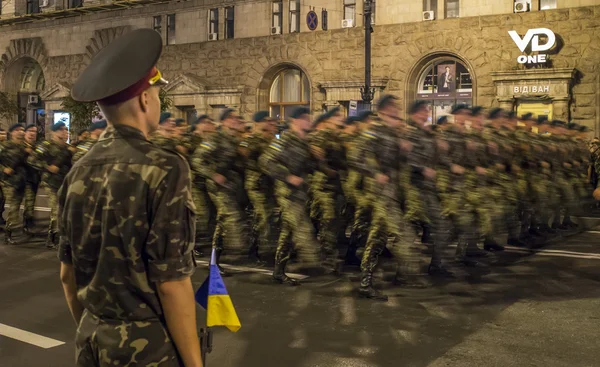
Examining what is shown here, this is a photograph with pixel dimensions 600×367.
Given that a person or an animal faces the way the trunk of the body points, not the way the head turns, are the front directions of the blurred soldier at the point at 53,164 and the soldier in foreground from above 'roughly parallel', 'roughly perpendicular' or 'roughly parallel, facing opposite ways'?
roughly perpendicular

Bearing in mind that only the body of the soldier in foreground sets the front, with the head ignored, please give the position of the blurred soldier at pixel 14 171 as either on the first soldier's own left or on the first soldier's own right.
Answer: on the first soldier's own left

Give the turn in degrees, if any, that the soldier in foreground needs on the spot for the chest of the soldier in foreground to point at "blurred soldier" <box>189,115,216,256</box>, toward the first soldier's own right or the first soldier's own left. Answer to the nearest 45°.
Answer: approximately 45° to the first soldier's own left

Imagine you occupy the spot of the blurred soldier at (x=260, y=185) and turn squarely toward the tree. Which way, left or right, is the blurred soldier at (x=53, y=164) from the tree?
left

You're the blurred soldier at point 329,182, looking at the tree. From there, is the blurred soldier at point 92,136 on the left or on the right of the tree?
left

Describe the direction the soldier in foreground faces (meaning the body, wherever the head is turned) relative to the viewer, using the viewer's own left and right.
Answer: facing away from the viewer and to the right of the viewer
